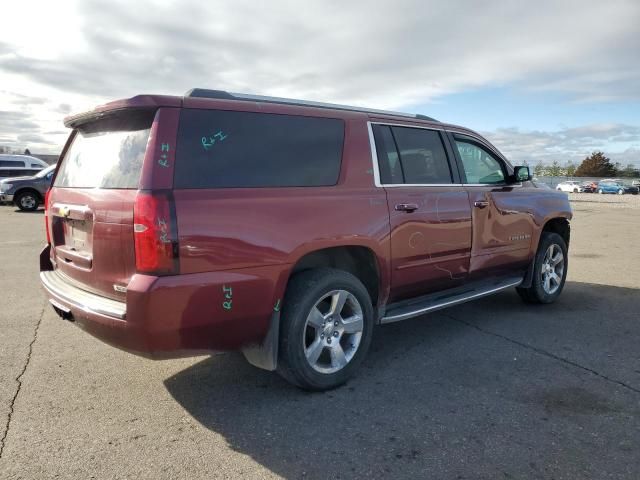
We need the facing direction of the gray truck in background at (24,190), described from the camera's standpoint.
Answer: facing the viewer and to the left of the viewer

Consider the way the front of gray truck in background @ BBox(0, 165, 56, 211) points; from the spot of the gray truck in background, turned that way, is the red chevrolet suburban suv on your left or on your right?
on your left

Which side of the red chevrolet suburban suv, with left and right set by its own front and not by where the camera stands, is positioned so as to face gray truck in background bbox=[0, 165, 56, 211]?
left

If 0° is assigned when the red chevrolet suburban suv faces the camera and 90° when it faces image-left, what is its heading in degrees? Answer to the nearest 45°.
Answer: approximately 225°
